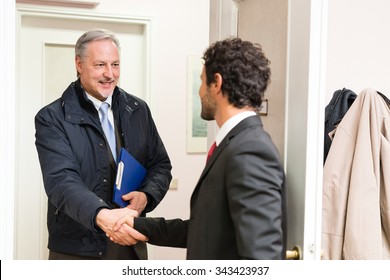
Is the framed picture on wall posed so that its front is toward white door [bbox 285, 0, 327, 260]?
yes

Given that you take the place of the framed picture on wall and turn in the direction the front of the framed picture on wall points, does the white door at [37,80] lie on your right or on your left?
on your right

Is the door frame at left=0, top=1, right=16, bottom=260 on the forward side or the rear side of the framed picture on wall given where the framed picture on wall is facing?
on the forward side

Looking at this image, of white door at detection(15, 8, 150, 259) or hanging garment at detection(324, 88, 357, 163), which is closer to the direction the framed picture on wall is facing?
the hanging garment

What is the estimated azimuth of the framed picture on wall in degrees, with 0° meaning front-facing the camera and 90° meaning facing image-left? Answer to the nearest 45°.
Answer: approximately 0°

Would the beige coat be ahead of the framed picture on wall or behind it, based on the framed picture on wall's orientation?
ahead
